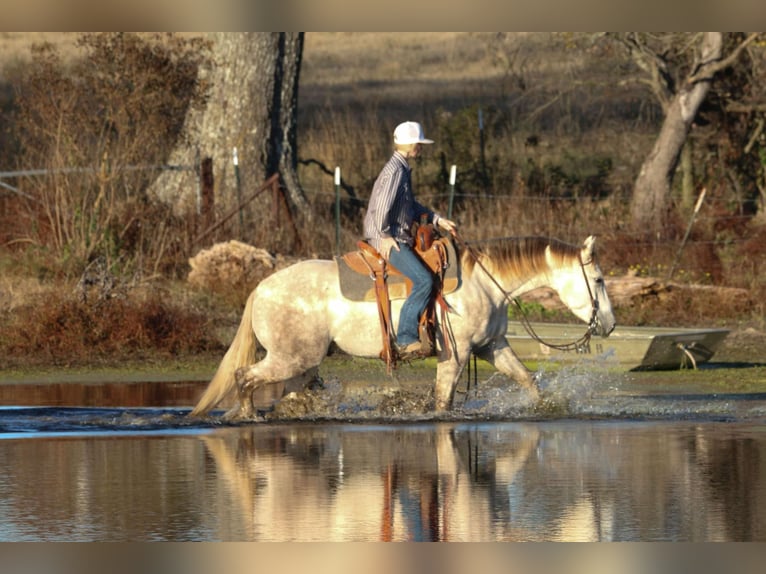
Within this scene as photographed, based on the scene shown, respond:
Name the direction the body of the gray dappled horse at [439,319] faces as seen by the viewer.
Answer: to the viewer's right

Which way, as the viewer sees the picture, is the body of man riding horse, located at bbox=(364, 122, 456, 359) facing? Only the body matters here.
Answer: to the viewer's right

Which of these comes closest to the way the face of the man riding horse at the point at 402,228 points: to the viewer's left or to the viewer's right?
to the viewer's right

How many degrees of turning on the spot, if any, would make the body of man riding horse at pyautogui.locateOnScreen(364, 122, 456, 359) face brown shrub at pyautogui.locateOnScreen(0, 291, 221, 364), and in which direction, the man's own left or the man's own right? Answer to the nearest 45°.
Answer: approximately 135° to the man's own left
